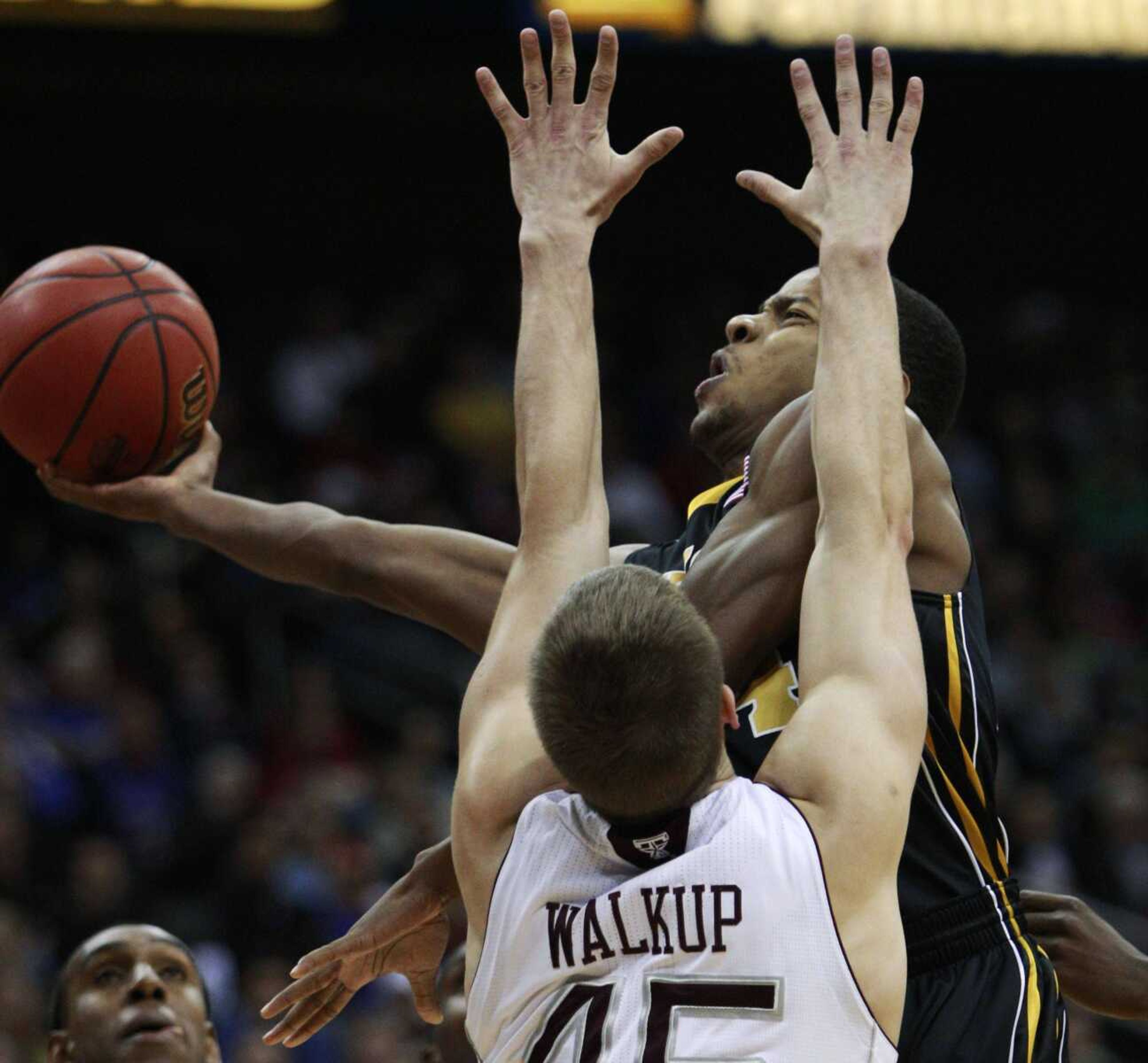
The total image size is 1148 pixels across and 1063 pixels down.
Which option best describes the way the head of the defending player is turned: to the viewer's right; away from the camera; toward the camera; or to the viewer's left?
away from the camera

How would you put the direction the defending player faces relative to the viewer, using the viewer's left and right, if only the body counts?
facing away from the viewer
